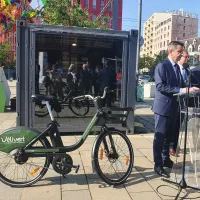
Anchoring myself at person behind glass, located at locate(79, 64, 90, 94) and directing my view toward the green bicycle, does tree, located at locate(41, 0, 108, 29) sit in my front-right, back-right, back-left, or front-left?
back-right

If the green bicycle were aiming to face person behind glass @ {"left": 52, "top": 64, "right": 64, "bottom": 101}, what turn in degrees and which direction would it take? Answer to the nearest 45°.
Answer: approximately 90° to its left

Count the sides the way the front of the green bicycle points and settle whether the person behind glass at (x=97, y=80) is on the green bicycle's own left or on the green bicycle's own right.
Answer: on the green bicycle's own left

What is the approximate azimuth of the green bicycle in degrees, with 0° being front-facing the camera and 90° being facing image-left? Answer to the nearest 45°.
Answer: approximately 270°

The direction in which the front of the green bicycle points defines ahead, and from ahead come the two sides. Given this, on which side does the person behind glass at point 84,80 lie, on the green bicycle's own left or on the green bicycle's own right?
on the green bicycle's own left

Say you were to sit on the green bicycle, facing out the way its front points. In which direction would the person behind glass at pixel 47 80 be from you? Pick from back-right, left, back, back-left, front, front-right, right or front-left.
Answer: left

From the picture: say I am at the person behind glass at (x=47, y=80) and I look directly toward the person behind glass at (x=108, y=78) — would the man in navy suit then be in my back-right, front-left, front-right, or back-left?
front-right

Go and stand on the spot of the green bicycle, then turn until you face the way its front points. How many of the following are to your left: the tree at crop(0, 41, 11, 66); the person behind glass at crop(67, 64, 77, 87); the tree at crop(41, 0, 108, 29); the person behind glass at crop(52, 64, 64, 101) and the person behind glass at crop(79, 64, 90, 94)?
5

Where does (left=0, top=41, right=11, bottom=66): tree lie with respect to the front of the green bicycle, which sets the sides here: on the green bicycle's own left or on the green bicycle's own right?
on the green bicycle's own left

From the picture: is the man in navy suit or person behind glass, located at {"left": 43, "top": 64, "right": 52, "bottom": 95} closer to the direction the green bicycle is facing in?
the man in navy suit

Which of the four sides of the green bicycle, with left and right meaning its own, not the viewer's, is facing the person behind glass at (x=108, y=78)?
left

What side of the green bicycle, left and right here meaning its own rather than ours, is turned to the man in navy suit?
front

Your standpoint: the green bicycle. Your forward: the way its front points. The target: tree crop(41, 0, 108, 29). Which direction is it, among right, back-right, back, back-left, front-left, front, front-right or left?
left

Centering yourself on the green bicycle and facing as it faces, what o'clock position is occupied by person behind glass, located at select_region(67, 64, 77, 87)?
The person behind glass is roughly at 9 o'clock from the green bicycle.
